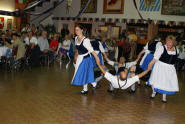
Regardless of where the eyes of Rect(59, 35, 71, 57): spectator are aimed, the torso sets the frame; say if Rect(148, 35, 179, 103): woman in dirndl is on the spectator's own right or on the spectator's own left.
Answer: on the spectator's own left

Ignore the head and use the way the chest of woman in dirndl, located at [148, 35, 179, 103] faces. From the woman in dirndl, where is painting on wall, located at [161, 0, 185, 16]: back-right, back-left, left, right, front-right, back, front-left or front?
back

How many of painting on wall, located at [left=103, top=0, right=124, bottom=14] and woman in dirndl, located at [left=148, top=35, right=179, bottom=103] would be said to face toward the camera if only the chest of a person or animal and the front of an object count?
2

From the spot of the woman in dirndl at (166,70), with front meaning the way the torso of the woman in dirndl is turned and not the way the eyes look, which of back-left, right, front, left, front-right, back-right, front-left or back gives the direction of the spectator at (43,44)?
back-right

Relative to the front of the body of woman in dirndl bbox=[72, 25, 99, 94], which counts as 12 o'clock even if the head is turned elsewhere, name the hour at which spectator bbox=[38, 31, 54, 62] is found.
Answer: The spectator is roughly at 4 o'clock from the woman in dirndl.

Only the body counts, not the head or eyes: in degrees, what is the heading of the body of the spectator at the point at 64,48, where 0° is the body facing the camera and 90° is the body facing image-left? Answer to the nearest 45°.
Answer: approximately 45°

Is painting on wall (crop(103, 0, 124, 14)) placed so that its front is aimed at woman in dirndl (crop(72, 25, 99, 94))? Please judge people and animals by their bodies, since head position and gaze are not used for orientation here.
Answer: yes

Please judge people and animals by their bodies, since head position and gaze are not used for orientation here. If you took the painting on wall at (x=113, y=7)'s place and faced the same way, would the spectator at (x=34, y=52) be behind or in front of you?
in front
